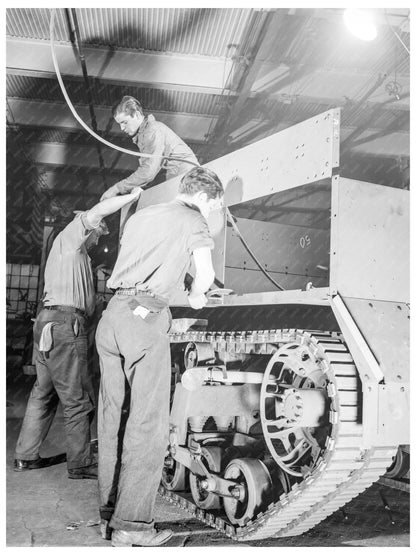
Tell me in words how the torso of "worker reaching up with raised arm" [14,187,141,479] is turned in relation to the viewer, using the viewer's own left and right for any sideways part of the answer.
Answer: facing away from the viewer and to the right of the viewer

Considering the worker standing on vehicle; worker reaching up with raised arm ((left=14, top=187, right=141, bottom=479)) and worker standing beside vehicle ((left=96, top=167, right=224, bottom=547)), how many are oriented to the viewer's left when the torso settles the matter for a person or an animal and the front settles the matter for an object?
1

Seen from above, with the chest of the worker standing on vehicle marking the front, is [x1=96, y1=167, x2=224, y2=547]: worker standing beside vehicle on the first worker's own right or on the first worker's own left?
on the first worker's own left

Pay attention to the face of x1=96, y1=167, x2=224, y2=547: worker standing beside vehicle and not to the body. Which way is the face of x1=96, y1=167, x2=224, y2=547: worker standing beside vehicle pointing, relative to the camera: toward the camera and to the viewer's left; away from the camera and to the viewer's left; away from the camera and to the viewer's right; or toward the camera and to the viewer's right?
away from the camera and to the viewer's right

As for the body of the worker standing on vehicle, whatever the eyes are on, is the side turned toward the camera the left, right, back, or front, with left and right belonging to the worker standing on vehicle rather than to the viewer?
left

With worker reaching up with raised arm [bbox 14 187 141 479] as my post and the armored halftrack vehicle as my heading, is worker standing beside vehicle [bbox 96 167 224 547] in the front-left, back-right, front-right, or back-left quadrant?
front-right
